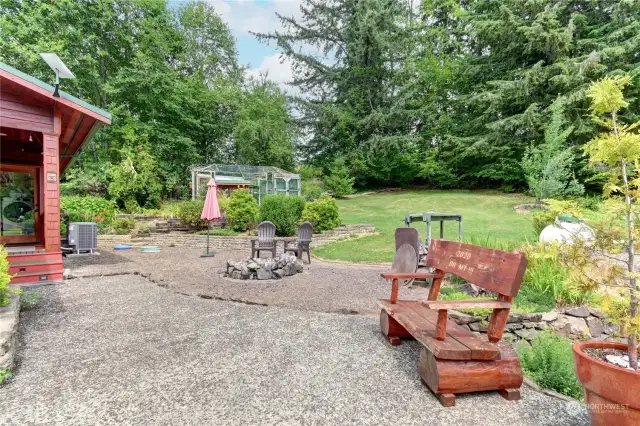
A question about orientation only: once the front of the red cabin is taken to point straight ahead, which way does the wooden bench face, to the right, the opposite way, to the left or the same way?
to the right

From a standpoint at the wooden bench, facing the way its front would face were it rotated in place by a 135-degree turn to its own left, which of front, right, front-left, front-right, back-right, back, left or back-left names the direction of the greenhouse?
back-left

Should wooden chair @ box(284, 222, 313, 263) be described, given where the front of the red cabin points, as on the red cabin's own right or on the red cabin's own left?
on the red cabin's own left

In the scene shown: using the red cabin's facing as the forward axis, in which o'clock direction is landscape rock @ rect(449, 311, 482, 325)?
The landscape rock is roughly at 11 o'clock from the red cabin.

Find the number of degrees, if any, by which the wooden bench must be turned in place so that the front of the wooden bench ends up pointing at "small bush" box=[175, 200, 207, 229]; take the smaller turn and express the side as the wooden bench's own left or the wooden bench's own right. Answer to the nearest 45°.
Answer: approximately 90° to the wooden bench's own right

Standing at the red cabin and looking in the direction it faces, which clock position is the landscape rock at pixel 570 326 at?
The landscape rock is roughly at 11 o'clock from the red cabin.

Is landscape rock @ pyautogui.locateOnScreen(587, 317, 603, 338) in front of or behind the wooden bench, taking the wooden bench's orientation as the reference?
behind

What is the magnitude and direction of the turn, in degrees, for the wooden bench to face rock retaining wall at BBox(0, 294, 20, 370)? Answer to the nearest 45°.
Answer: approximately 45° to its right

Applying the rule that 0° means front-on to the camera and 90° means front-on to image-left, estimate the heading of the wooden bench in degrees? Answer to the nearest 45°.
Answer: approximately 45°

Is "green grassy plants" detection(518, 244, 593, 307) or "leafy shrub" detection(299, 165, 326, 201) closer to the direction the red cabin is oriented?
the green grassy plants
